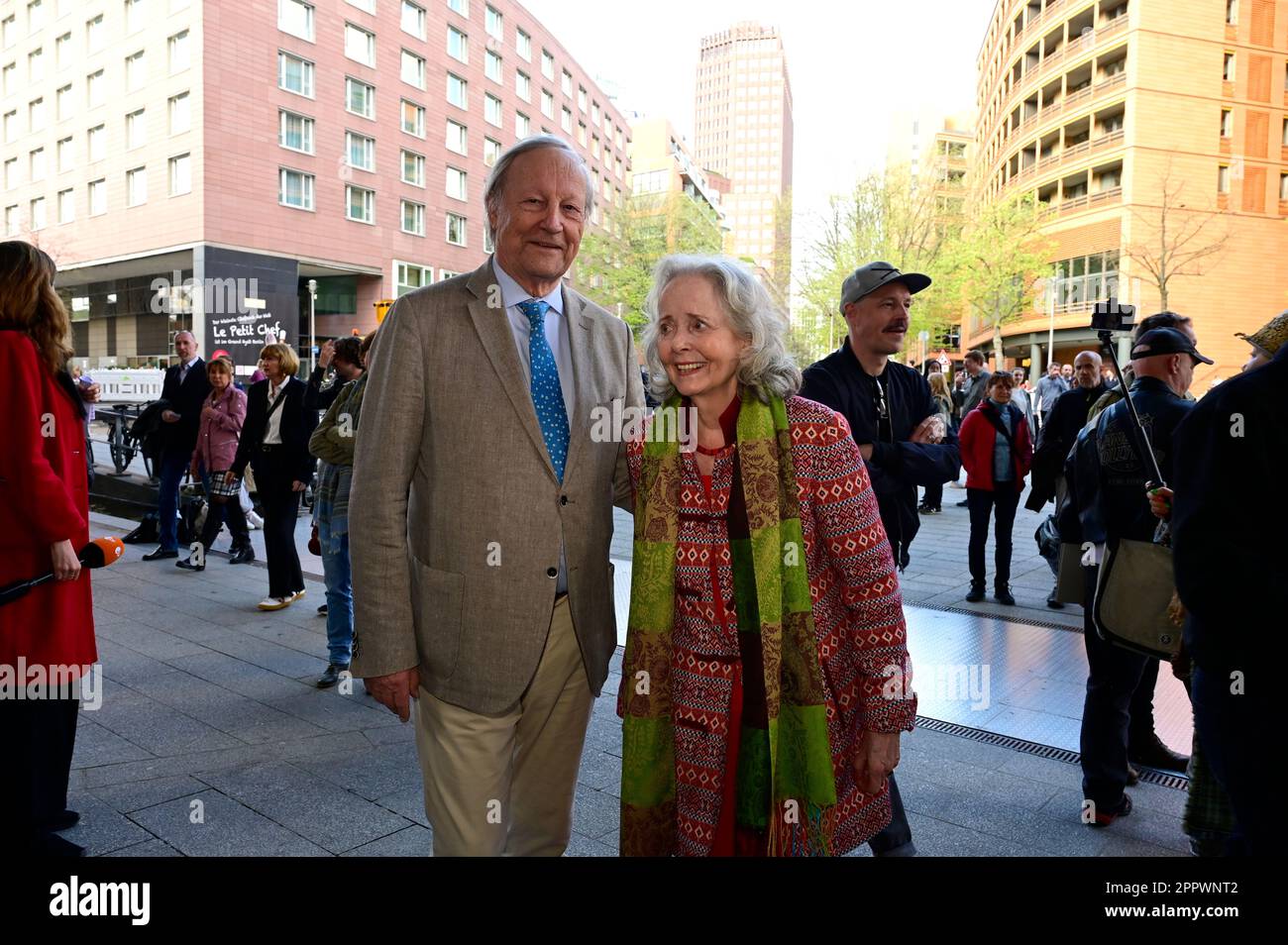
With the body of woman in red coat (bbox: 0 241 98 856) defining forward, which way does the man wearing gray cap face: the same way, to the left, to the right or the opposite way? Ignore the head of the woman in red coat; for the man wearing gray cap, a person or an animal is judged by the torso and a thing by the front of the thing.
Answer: to the right

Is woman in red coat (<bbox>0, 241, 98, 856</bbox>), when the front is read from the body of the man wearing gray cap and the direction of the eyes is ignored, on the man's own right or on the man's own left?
on the man's own right

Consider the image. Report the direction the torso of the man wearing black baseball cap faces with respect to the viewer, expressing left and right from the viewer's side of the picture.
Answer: facing away from the viewer and to the right of the viewer

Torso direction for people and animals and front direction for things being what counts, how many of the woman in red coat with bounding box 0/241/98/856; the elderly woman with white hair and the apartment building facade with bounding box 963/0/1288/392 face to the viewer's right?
1

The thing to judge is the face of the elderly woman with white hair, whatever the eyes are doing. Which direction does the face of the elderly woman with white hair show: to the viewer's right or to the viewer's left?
to the viewer's left

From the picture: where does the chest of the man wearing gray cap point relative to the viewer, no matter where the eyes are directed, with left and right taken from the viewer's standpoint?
facing the viewer and to the right of the viewer

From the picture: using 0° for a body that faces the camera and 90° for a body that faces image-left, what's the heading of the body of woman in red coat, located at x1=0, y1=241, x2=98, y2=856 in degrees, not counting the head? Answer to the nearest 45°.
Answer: approximately 270°

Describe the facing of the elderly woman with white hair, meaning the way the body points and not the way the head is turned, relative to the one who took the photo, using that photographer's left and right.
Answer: facing the viewer and to the left of the viewer

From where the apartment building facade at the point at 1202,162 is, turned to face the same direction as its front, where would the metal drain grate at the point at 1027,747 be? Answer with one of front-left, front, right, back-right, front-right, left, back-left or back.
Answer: front-left
